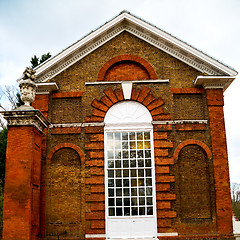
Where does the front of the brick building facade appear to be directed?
toward the camera
